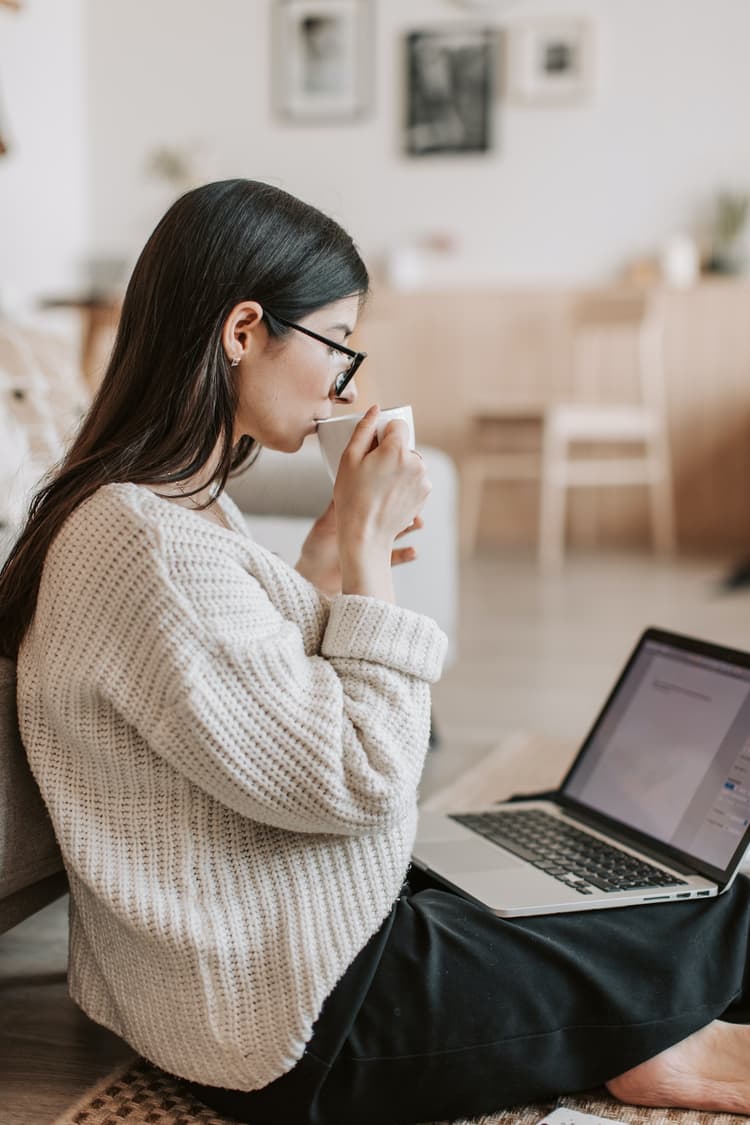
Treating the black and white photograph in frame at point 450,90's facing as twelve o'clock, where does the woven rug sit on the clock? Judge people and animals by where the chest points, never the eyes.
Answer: The woven rug is roughly at 12 o'clock from the black and white photograph in frame.

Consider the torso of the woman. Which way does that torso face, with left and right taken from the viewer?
facing to the right of the viewer

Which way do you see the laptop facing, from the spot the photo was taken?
facing the viewer and to the left of the viewer

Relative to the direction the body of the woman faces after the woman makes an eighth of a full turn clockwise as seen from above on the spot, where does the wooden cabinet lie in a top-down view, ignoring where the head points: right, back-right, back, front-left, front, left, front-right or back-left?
back-left

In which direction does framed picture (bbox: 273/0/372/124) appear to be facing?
toward the camera

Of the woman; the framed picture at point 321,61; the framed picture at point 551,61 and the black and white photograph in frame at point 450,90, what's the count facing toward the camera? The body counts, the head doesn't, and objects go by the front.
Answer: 3

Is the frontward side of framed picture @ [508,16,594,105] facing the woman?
yes

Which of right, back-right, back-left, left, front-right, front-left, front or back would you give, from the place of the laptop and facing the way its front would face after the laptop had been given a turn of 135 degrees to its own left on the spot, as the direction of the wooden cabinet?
left

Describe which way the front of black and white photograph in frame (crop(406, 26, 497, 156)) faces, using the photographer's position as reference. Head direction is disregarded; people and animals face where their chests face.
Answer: facing the viewer

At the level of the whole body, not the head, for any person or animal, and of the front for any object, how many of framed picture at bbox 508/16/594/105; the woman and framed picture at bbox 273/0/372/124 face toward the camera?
2

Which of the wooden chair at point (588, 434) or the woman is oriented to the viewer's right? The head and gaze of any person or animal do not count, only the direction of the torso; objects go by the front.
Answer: the woman

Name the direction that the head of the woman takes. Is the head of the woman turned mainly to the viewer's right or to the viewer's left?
to the viewer's right

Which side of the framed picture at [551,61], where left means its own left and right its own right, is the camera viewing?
front

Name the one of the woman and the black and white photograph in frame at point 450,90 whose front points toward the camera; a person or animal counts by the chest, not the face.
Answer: the black and white photograph in frame

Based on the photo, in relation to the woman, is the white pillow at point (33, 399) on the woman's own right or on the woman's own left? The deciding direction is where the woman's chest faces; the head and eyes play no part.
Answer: on the woman's own left

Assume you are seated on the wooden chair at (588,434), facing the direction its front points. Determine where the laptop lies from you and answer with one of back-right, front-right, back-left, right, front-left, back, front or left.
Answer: front-left
